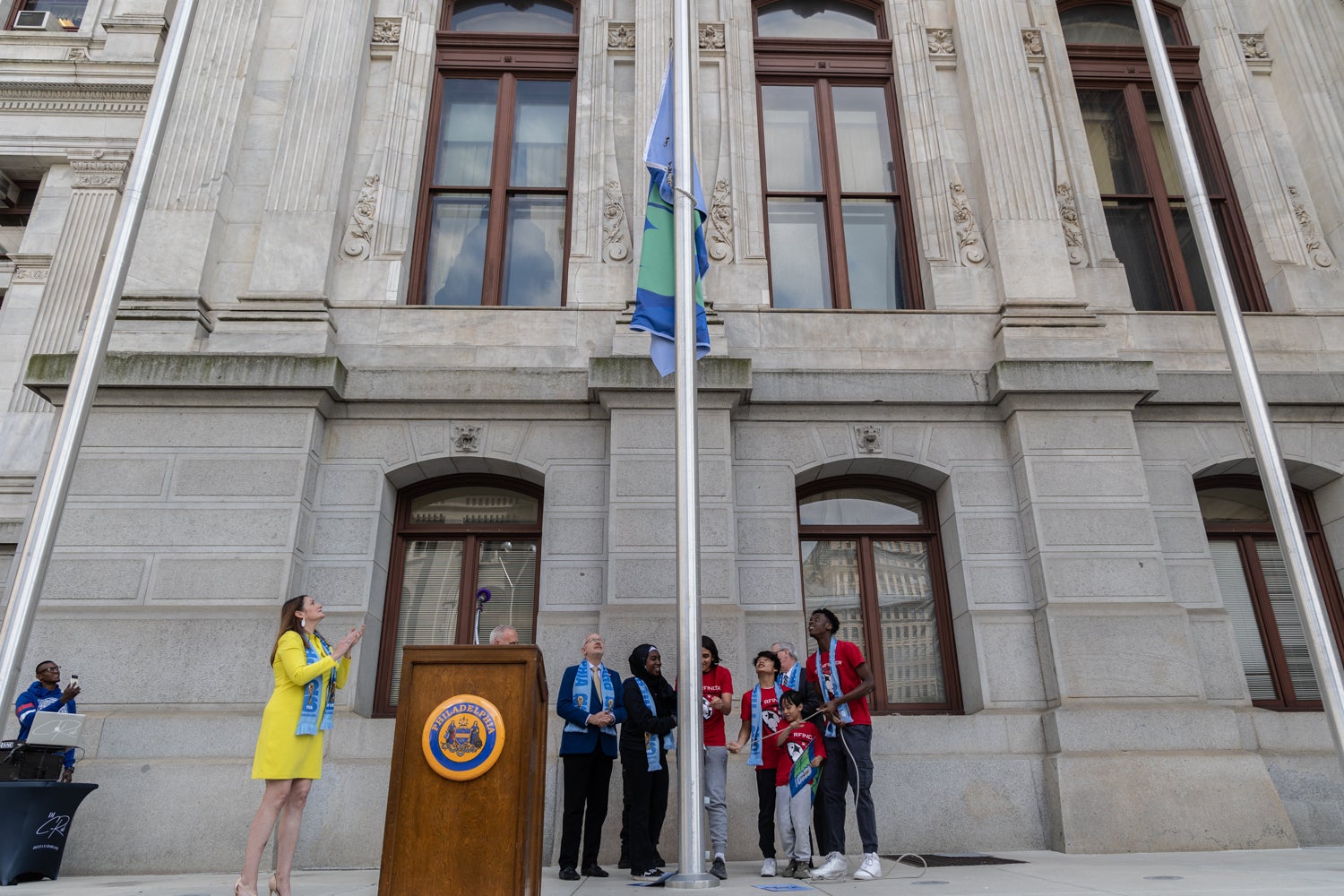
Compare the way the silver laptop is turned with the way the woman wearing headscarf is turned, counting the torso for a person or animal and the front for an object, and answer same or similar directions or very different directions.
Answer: very different directions

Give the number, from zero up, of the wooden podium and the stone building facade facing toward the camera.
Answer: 2

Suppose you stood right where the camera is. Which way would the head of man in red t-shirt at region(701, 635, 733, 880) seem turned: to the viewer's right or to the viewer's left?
to the viewer's left

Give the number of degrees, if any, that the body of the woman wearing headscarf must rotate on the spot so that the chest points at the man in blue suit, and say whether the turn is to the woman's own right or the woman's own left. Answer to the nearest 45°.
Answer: approximately 135° to the woman's own right

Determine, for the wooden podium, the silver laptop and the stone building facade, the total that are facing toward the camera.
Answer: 2

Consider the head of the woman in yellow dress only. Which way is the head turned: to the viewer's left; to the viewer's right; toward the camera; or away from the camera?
to the viewer's right

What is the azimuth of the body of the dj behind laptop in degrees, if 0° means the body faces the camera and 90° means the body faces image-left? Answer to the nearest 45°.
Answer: approximately 315°

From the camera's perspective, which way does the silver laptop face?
away from the camera

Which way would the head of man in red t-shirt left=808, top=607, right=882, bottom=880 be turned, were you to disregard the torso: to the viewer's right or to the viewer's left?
to the viewer's left

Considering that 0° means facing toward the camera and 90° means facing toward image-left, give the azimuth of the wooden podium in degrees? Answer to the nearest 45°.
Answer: approximately 0°

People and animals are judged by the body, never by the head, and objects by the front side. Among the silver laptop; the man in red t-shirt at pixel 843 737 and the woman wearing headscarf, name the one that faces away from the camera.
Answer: the silver laptop
